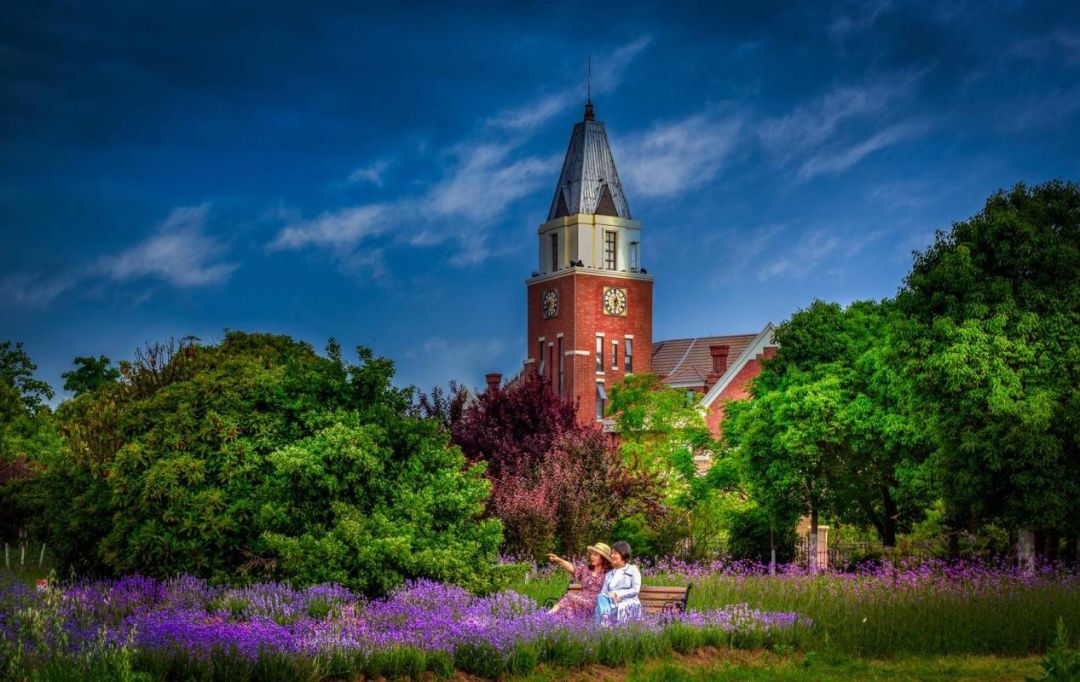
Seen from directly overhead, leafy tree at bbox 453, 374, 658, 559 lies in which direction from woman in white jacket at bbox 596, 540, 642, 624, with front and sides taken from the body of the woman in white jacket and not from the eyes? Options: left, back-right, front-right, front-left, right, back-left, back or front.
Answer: back-right

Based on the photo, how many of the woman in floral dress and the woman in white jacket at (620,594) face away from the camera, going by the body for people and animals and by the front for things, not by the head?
0

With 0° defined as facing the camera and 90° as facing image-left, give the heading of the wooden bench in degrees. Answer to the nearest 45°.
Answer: approximately 0°

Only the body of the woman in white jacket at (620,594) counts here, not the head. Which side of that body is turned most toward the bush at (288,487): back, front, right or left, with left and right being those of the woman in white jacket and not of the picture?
right

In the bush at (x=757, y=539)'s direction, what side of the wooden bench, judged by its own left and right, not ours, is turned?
back

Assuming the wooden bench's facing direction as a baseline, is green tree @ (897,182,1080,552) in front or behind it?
behind

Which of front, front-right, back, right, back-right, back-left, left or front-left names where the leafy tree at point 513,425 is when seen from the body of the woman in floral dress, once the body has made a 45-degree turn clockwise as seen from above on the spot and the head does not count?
right

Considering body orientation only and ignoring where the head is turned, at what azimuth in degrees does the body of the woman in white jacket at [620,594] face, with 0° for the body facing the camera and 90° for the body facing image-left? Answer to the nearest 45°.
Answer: approximately 45°

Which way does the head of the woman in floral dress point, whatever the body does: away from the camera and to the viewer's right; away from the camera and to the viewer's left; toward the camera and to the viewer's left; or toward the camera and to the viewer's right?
toward the camera and to the viewer's left
